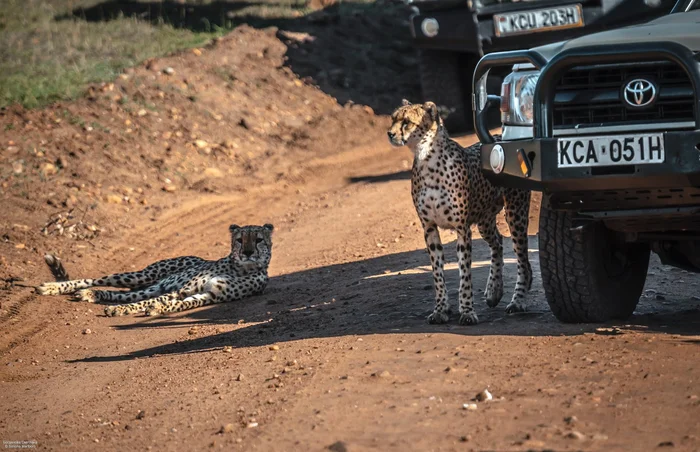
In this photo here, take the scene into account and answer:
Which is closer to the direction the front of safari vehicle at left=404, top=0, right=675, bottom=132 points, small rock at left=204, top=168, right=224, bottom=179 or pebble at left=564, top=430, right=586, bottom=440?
the pebble

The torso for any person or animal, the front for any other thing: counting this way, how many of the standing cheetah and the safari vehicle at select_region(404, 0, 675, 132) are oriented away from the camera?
0

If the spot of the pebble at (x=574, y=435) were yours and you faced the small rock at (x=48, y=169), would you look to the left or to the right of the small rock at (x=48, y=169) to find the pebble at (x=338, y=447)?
left

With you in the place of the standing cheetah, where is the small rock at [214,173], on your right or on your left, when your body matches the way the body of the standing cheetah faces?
on your right

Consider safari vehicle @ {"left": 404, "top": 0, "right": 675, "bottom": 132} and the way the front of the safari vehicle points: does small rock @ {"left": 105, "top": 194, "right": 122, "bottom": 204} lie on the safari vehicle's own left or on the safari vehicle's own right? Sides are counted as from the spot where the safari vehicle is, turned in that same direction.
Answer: on the safari vehicle's own right

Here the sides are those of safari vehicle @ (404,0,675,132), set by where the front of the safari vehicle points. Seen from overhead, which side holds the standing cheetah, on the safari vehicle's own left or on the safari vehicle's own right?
on the safari vehicle's own right

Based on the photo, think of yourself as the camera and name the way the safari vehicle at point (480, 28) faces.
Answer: facing the viewer and to the right of the viewer

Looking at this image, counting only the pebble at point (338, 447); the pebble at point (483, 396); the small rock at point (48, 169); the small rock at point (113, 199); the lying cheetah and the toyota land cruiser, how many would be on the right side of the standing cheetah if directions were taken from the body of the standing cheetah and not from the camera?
3

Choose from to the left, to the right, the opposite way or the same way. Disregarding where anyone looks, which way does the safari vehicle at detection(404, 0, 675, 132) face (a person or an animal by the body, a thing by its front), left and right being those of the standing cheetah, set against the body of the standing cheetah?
to the left

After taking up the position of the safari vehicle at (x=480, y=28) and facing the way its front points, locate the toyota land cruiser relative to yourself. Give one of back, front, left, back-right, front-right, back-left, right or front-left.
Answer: front-right

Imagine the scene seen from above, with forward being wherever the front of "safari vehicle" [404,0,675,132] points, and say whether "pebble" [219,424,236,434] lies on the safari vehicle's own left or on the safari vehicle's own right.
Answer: on the safari vehicle's own right

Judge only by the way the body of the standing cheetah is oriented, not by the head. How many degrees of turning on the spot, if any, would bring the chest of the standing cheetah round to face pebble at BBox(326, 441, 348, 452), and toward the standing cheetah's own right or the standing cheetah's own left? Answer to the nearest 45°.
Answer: approximately 45° to the standing cheetah's own left

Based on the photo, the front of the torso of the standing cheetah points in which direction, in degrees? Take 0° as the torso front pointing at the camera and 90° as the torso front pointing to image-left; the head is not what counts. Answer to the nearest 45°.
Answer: approximately 45°

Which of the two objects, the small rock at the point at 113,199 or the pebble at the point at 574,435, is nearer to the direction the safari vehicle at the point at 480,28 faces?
the pebble
